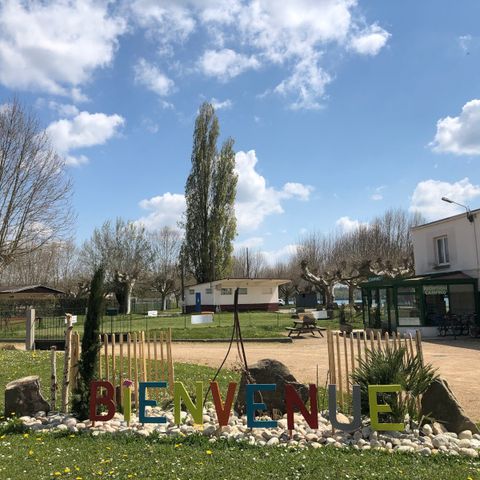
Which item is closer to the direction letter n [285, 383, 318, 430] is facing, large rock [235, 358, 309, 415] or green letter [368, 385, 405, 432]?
the green letter

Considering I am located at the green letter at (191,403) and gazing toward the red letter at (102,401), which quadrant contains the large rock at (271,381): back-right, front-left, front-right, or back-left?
back-right

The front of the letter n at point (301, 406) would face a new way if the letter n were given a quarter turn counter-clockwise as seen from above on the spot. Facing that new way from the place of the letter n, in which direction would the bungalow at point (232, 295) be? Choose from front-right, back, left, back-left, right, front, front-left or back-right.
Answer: left

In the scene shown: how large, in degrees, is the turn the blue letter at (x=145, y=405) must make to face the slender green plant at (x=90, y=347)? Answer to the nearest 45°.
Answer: approximately 135° to its right

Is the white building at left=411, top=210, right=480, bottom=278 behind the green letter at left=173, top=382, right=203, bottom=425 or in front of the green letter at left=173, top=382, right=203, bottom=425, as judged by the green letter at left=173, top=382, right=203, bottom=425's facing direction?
behind

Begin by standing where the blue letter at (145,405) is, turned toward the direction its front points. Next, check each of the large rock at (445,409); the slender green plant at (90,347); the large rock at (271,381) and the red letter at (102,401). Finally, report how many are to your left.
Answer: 2

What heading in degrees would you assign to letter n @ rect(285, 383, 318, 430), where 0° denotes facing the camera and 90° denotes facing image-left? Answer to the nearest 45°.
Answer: approximately 0°

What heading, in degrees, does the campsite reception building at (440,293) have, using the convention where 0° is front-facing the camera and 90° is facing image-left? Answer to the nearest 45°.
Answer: approximately 45°

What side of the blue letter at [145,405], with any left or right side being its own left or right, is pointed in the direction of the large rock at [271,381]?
left

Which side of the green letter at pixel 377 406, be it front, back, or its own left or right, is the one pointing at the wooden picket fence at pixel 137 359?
right

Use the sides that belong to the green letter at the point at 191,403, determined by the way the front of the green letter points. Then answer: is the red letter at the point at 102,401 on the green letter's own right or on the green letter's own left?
on the green letter's own right
